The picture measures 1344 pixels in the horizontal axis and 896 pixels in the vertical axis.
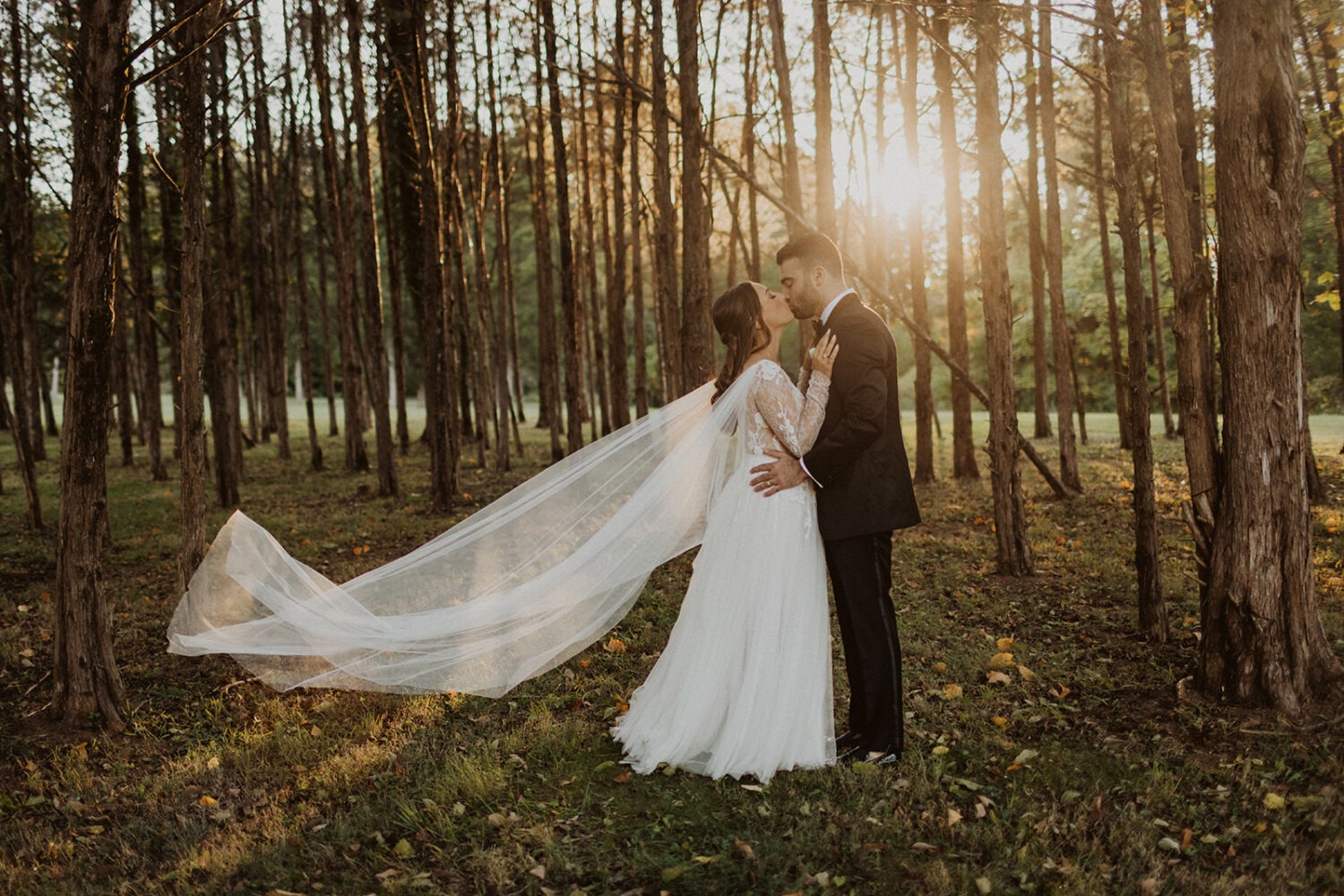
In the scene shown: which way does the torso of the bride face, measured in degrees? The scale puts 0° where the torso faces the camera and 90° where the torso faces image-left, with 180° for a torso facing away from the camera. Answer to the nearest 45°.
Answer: approximately 270°

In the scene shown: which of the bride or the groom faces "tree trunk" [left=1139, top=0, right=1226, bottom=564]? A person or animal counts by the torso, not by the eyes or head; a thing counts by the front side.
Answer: the bride

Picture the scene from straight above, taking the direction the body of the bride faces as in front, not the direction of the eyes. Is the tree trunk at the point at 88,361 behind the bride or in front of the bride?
behind

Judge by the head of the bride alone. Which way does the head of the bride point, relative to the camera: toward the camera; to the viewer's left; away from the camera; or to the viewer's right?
to the viewer's right

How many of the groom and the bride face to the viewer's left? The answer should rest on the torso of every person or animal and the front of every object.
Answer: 1

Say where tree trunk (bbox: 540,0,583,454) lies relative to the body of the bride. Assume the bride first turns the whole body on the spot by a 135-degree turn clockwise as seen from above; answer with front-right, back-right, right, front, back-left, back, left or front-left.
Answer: back-right

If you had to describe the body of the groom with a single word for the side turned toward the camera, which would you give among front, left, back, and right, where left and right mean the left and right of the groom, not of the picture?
left

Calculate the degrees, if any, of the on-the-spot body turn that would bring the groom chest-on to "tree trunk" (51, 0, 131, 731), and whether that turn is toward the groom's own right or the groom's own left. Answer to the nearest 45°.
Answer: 0° — they already face it

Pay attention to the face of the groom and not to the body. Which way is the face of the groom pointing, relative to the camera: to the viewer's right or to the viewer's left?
to the viewer's left

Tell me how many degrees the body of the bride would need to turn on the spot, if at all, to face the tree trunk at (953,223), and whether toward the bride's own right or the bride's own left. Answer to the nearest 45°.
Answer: approximately 45° to the bride's own left

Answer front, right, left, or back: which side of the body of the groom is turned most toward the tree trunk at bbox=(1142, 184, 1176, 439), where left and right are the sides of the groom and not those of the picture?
right
